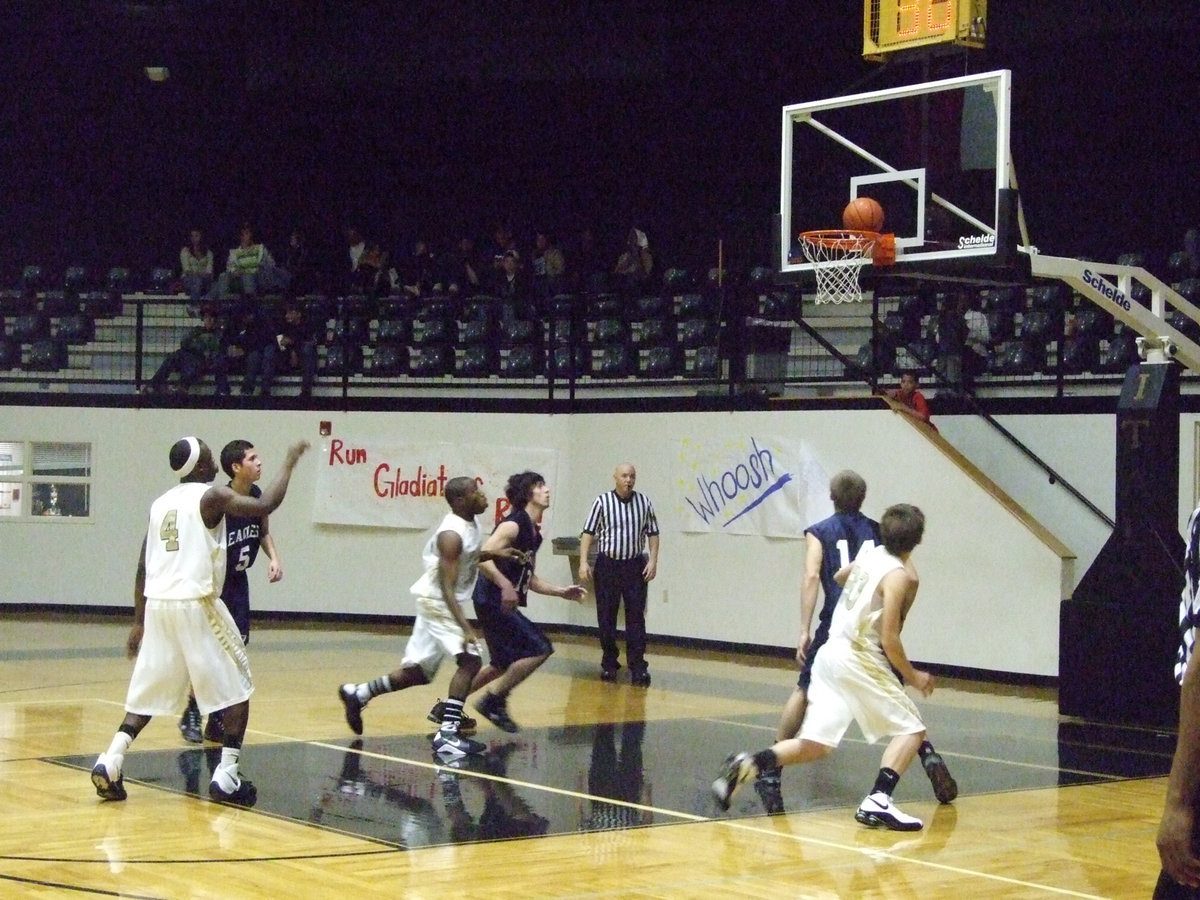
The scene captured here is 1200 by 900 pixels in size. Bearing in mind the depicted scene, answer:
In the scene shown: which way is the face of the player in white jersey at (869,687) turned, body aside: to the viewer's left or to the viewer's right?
to the viewer's right

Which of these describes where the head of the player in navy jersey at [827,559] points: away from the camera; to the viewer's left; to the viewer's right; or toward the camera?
away from the camera

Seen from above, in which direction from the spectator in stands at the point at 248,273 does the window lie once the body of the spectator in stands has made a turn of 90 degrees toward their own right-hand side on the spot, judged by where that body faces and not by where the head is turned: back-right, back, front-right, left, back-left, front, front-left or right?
front-left

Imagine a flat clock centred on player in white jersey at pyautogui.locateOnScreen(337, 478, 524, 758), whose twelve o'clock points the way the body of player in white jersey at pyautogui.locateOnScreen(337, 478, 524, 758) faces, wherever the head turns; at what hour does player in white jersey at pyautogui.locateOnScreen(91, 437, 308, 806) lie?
player in white jersey at pyautogui.locateOnScreen(91, 437, 308, 806) is roughly at 4 o'clock from player in white jersey at pyautogui.locateOnScreen(337, 478, 524, 758).

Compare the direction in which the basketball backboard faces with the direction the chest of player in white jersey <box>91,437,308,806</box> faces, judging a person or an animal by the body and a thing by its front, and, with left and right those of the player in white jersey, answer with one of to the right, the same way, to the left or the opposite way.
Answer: the opposite way

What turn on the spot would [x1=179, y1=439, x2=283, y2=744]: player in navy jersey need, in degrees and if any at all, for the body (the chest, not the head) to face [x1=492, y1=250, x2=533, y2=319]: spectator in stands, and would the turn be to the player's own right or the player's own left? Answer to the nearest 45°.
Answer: approximately 135° to the player's own left

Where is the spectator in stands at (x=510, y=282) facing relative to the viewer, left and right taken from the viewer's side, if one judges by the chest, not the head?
facing the viewer

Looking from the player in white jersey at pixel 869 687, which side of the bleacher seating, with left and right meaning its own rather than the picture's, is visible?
front

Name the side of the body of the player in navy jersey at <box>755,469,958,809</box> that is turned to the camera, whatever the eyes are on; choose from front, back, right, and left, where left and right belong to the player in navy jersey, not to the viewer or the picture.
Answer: back

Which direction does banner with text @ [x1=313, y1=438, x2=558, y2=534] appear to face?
toward the camera

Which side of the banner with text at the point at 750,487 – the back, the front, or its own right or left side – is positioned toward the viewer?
front

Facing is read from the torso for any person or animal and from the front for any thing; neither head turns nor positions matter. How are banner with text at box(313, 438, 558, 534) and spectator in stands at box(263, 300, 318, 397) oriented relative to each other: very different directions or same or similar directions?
same or similar directions

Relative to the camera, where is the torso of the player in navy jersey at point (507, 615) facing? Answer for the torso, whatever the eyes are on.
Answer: to the viewer's right

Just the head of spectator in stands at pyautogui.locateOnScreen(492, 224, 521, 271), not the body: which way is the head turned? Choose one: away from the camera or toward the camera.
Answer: toward the camera

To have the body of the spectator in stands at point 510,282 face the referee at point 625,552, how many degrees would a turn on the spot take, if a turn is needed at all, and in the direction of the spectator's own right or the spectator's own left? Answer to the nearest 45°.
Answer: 0° — they already face them
